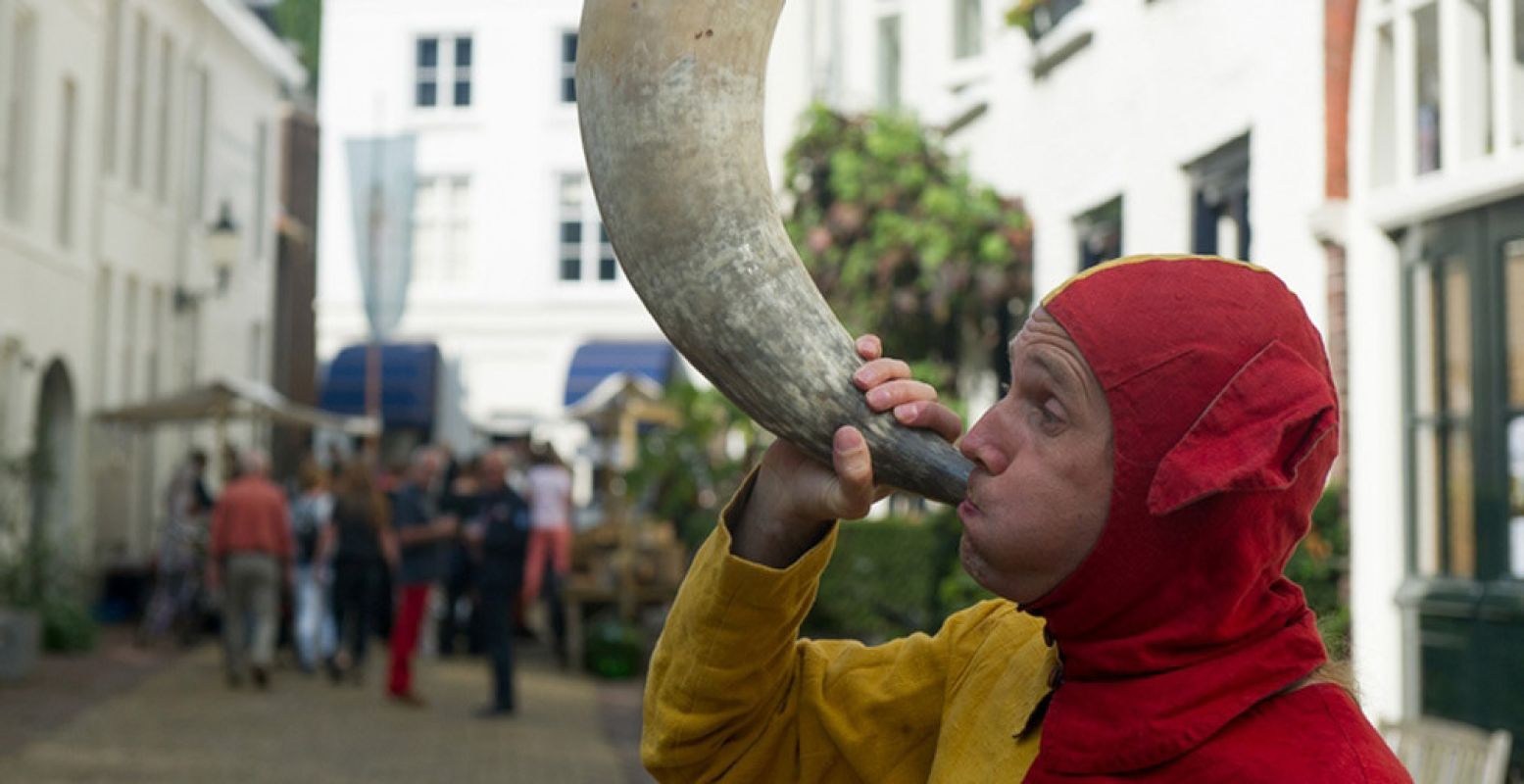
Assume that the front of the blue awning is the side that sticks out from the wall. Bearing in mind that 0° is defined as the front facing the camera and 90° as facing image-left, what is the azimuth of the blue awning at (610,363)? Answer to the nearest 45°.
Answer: approximately 0°

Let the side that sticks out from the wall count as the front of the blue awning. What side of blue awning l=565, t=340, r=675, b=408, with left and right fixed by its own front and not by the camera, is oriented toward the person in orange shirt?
front

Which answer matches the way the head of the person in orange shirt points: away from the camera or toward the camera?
away from the camera

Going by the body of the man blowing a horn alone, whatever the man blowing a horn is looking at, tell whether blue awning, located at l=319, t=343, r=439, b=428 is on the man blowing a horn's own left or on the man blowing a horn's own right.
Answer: on the man blowing a horn's own right

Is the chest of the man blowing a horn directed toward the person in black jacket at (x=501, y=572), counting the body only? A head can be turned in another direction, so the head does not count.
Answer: no

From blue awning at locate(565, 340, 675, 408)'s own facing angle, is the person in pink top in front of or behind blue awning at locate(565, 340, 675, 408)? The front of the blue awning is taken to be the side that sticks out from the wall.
in front

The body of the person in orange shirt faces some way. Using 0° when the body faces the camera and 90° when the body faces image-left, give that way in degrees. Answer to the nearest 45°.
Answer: approximately 180°

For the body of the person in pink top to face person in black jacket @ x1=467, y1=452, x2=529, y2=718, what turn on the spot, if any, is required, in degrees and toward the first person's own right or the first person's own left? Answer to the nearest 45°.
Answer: approximately 180°

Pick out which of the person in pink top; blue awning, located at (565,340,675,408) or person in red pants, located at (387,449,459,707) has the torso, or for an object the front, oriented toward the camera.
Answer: the blue awning

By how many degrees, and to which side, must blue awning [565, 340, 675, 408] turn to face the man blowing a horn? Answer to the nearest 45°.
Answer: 0° — it already faces them

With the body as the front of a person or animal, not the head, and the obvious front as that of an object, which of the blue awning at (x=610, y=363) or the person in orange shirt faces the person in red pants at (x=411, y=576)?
the blue awning
